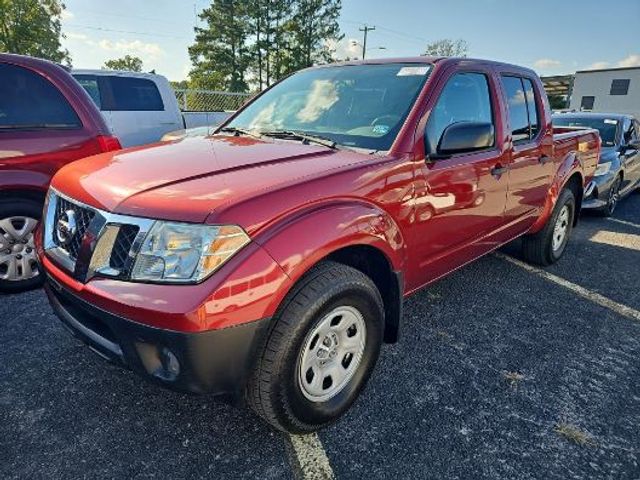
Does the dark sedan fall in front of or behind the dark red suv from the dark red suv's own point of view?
behind

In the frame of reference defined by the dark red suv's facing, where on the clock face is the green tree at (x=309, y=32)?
The green tree is roughly at 4 o'clock from the dark red suv.

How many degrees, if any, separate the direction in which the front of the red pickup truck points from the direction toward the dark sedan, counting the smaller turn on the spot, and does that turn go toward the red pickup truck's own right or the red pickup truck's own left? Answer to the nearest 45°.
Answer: approximately 180°

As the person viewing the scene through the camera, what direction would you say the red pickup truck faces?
facing the viewer and to the left of the viewer

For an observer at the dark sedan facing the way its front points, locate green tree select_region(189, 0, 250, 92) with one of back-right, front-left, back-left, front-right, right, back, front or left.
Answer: right

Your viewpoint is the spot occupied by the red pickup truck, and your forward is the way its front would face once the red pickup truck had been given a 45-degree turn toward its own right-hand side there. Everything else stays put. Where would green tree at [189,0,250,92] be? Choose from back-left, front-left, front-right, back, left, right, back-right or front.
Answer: right

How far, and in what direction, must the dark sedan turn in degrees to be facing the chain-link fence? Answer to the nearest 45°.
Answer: approximately 45° to its right

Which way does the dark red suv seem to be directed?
to the viewer's left

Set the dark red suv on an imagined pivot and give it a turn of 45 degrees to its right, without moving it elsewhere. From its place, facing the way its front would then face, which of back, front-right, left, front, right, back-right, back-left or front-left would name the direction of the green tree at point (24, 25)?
front-right
